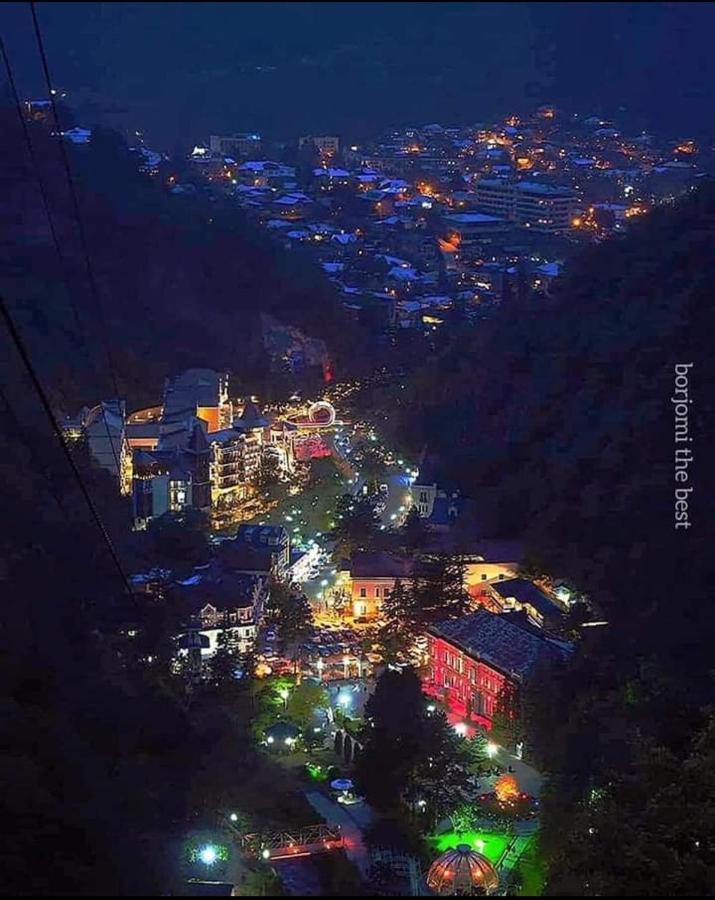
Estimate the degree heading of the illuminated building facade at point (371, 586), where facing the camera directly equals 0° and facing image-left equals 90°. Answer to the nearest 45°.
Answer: approximately 0°

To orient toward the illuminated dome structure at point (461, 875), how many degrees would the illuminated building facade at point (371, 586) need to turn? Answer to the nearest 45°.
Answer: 0° — it already faces it

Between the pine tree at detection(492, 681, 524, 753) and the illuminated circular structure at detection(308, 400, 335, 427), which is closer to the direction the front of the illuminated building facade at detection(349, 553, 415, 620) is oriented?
the pine tree

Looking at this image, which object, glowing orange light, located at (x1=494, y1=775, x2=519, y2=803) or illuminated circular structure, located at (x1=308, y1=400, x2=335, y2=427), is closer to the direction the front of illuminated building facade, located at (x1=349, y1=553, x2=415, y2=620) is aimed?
the glowing orange light

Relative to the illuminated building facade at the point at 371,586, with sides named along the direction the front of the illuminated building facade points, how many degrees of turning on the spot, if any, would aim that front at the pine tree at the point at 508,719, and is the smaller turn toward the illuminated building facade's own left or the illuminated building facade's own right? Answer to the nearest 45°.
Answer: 0° — it already faces it

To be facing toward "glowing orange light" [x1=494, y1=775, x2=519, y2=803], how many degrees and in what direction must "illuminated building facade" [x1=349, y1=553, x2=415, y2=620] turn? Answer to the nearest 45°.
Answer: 0° — it already faces it

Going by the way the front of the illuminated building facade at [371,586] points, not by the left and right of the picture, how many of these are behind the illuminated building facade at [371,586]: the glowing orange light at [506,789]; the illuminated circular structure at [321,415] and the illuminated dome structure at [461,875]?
1

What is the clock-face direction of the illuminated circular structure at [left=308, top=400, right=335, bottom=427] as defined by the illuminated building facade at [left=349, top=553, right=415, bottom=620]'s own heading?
The illuminated circular structure is roughly at 6 o'clock from the illuminated building facade.
